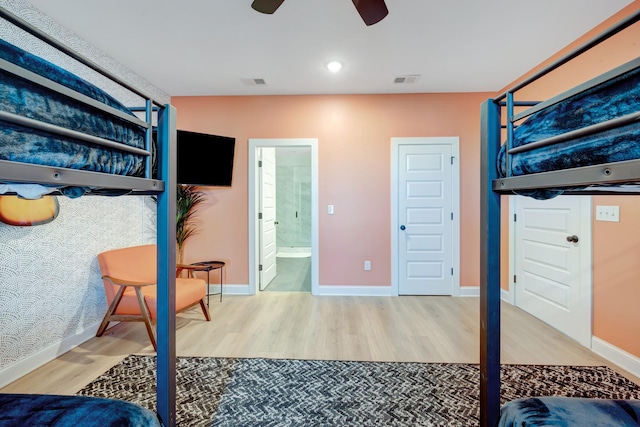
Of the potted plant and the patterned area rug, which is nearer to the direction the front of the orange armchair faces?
the patterned area rug

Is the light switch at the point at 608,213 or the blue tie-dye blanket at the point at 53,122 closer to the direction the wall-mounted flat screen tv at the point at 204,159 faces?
the light switch

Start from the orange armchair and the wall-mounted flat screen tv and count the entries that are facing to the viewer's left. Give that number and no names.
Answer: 0

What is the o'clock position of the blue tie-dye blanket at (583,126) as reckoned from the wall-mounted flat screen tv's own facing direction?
The blue tie-dye blanket is roughly at 1 o'clock from the wall-mounted flat screen tv.

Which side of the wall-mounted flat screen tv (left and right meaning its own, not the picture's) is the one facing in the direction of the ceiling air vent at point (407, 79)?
front

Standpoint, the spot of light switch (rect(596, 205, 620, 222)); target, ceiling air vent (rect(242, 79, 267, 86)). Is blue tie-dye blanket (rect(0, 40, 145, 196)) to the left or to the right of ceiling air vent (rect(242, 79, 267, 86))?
left

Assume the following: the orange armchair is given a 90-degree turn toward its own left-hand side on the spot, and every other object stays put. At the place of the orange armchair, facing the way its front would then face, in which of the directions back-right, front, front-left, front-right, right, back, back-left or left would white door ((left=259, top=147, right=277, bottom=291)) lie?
front

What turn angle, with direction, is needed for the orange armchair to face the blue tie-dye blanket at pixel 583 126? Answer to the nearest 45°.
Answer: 0° — it already faces it

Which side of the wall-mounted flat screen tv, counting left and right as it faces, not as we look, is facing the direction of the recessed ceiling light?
front

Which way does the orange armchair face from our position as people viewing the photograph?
facing the viewer and to the right of the viewer

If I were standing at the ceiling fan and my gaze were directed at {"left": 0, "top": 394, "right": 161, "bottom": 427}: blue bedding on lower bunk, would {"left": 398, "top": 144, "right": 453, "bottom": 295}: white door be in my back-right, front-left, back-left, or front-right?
back-right

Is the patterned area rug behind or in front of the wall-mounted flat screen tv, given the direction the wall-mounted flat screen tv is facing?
in front
